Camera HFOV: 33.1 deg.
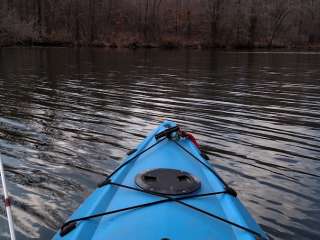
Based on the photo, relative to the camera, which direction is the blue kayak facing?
away from the camera
